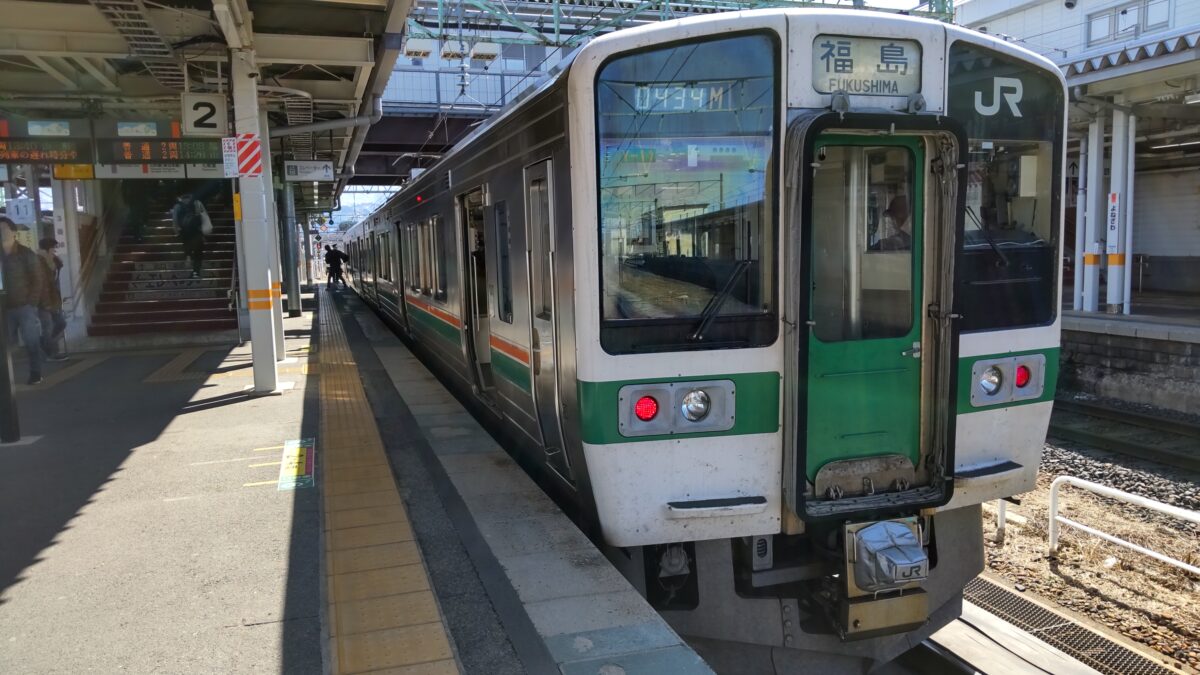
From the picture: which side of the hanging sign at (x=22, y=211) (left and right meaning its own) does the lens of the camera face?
front

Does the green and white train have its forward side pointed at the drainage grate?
yes

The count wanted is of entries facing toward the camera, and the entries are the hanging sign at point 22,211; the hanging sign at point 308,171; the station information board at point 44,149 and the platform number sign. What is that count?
4

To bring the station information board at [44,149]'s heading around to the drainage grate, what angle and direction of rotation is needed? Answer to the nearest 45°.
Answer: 0° — it already faces it

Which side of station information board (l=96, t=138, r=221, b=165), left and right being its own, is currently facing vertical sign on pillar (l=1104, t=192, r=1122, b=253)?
left

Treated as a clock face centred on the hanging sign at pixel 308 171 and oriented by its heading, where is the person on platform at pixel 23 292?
The person on platform is roughly at 1 o'clock from the hanging sign.

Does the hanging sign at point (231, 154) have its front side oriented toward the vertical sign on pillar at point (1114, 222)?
no

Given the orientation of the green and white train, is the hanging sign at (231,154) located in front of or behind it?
behind

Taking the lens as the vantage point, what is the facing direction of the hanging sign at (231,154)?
facing the viewer

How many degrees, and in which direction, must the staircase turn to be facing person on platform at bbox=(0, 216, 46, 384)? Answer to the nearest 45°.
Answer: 0° — it already faces them

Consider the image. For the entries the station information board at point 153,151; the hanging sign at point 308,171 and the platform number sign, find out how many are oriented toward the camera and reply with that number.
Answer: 3

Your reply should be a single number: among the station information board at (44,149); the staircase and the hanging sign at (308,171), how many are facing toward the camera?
3

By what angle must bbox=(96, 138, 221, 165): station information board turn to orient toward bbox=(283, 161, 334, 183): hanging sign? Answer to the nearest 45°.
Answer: approximately 135° to its left

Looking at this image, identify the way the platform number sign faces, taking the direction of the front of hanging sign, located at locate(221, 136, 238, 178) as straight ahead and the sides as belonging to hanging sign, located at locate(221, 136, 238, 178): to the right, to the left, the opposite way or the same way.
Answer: the same way
